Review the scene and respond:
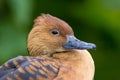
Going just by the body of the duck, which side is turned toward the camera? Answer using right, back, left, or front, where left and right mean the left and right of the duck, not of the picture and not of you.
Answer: right
